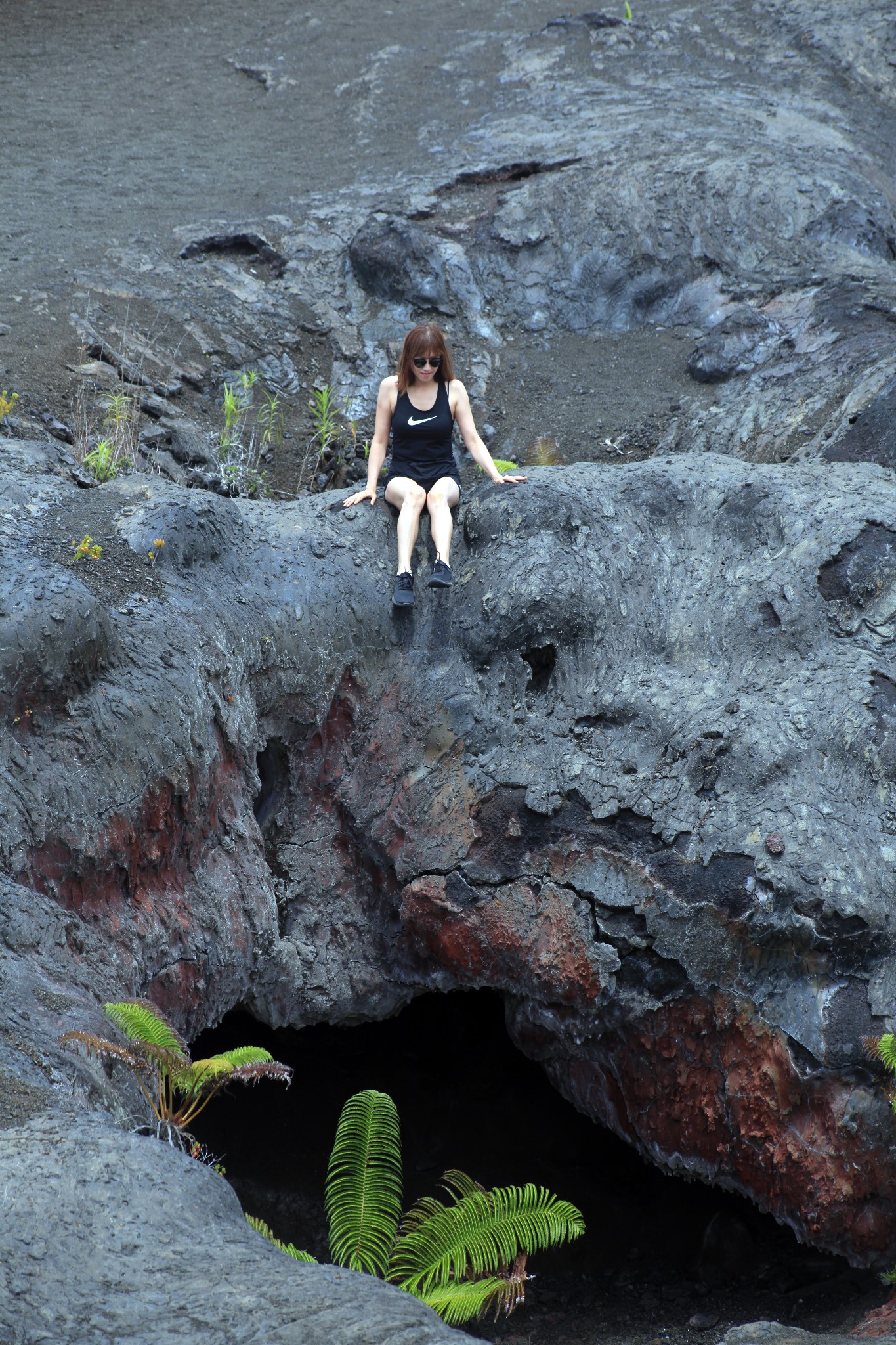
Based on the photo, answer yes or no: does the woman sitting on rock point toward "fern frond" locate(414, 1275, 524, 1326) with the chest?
yes

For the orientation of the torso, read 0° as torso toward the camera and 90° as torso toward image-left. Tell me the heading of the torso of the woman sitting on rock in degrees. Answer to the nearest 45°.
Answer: approximately 0°

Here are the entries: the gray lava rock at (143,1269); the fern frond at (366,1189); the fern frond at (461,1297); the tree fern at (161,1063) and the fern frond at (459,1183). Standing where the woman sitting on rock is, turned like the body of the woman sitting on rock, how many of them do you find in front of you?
5

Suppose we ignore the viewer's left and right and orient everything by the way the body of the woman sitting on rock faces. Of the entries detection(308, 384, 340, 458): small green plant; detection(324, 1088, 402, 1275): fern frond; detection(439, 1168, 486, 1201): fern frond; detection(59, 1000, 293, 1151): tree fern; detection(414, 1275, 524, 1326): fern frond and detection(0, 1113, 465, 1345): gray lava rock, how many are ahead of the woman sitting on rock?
5

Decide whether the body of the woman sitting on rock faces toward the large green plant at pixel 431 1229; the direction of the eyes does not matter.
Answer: yes

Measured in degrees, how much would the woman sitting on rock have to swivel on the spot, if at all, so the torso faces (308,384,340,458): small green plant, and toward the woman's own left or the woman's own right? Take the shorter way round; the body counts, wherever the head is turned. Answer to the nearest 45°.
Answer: approximately 180°

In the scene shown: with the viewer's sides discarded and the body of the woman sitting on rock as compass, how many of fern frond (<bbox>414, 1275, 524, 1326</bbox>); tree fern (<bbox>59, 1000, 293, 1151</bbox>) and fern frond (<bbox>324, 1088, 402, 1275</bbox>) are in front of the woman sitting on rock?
3

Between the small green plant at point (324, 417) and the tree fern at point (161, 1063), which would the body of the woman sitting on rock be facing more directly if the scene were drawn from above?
the tree fern

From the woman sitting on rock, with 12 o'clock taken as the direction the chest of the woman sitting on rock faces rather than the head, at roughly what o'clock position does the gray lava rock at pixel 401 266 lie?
The gray lava rock is roughly at 6 o'clock from the woman sitting on rock.

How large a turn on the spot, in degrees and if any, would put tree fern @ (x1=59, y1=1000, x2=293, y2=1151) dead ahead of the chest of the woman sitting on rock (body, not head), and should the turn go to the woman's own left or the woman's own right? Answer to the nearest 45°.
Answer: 0° — they already face it

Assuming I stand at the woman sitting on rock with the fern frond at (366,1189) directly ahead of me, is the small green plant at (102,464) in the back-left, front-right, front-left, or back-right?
back-right

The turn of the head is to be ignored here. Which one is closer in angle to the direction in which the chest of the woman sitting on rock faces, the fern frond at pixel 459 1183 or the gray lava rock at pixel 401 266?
the fern frond
